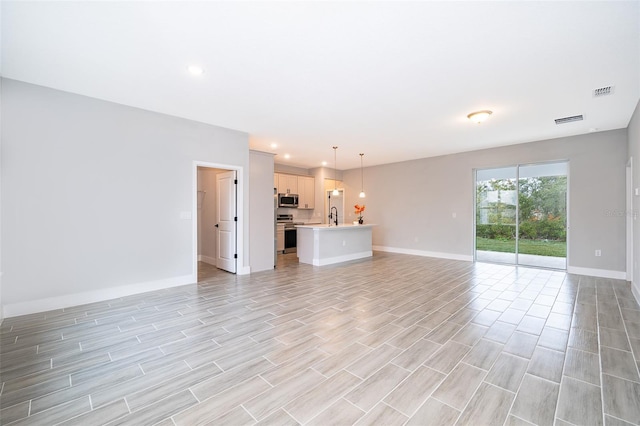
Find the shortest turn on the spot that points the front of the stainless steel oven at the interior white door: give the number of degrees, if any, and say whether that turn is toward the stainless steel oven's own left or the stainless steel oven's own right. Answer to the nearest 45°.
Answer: approximately 90° to the stainless steel oven's own right

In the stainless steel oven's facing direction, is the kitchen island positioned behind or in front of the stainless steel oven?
in front

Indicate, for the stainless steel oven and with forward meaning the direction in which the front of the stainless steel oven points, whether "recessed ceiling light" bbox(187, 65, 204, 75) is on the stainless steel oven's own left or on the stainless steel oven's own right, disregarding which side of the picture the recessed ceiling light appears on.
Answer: on the stainless steel oven's own right

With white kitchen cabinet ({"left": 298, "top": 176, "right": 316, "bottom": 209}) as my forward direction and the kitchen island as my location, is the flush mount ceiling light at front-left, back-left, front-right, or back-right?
back-right
